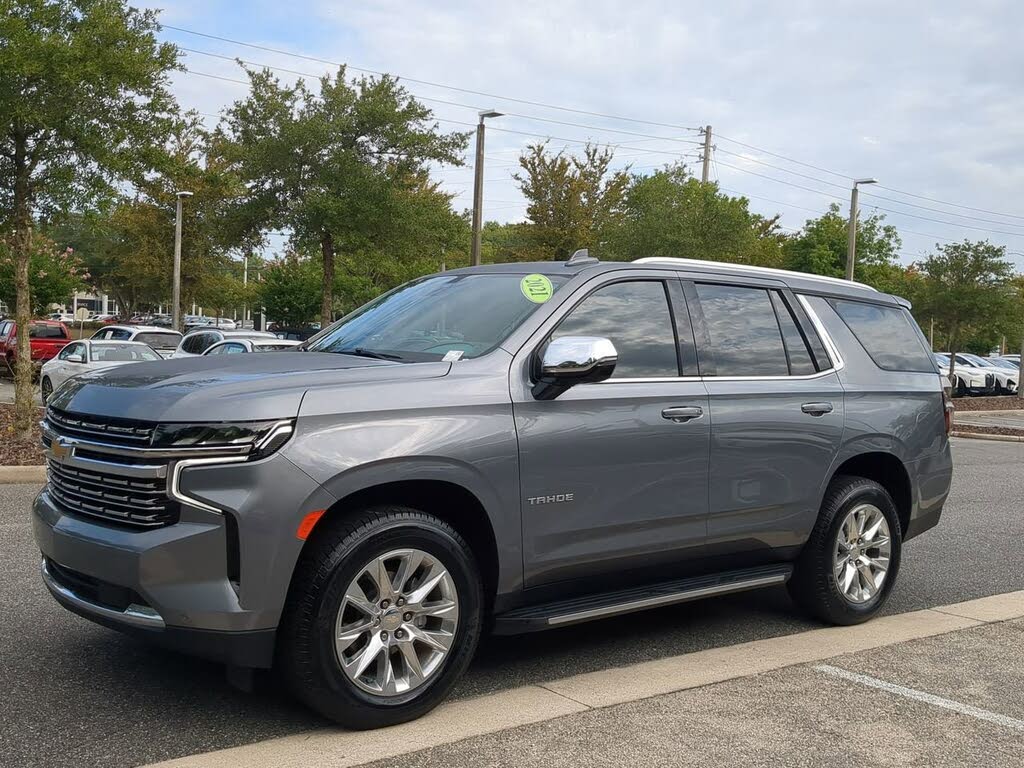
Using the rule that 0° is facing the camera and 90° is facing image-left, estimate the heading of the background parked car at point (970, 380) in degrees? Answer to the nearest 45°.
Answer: approximately 315°

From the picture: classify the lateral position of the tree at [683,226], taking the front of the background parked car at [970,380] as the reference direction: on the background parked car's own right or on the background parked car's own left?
on the background parked car's own right

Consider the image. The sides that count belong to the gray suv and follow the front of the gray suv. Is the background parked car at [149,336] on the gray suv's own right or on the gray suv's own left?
on the gray suv's own right

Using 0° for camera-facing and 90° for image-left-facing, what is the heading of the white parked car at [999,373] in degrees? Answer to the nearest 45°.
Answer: approximately 315°

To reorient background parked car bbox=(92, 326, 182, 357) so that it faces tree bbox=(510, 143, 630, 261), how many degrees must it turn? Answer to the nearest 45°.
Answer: approximately 90° to its right

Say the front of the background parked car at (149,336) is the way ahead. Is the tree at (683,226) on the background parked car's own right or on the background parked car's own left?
on the background parked car's own left

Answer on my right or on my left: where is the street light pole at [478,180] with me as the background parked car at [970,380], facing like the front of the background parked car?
on my right

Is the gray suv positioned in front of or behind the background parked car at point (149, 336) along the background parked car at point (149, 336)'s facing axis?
in front
